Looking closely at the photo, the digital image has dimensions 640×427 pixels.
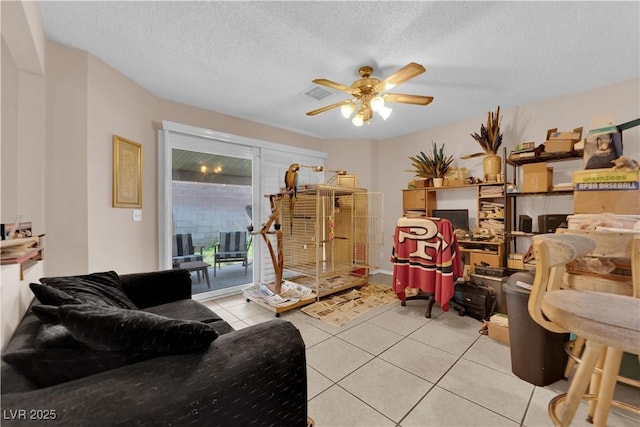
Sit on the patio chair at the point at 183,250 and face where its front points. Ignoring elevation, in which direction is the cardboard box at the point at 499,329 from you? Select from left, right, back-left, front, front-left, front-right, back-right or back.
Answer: front

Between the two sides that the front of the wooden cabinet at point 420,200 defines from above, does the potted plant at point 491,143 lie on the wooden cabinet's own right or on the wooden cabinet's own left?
on the wooden cabinet's own left

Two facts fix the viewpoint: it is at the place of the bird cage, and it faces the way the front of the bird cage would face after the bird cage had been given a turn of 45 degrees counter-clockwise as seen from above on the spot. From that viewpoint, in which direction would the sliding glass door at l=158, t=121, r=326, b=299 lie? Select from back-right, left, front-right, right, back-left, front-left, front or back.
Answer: back

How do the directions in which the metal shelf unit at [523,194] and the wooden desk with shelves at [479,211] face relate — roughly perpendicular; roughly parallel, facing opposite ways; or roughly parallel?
roughly parallel

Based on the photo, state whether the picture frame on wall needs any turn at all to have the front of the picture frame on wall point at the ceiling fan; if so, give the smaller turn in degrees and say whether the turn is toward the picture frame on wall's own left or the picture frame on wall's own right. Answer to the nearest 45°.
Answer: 0° — it already faces it

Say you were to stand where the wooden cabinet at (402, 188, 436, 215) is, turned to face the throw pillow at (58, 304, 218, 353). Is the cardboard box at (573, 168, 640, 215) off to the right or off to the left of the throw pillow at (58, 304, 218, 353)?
left

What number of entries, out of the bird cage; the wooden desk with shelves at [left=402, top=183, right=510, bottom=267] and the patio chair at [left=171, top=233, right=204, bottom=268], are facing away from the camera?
0

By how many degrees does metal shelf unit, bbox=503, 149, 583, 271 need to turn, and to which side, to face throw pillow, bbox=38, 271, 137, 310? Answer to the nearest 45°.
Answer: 0° — it already faces it

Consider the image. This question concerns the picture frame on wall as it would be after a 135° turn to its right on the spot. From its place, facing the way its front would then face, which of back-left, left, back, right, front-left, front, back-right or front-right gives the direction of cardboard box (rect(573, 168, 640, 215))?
back-left

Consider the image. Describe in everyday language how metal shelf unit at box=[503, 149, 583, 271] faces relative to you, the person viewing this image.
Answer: facing the viewer and to the left of the viewer

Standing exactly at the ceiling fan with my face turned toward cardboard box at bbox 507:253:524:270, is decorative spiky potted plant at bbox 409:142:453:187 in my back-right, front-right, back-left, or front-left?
front-left

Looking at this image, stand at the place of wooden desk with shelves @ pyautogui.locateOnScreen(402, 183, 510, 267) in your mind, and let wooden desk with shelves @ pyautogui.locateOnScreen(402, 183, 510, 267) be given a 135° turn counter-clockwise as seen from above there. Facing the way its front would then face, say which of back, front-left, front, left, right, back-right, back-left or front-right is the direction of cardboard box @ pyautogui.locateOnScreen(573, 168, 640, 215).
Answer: front-right

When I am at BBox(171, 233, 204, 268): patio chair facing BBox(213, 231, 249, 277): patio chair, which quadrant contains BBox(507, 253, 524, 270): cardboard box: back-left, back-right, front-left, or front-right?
front-right

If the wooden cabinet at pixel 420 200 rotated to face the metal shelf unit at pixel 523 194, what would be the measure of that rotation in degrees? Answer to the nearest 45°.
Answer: approximately 90° to its left

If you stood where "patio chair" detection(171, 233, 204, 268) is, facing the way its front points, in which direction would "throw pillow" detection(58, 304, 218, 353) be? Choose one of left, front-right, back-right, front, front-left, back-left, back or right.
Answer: front-right
